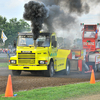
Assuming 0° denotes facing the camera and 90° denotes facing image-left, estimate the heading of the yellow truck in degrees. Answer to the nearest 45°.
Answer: approximately 45°
